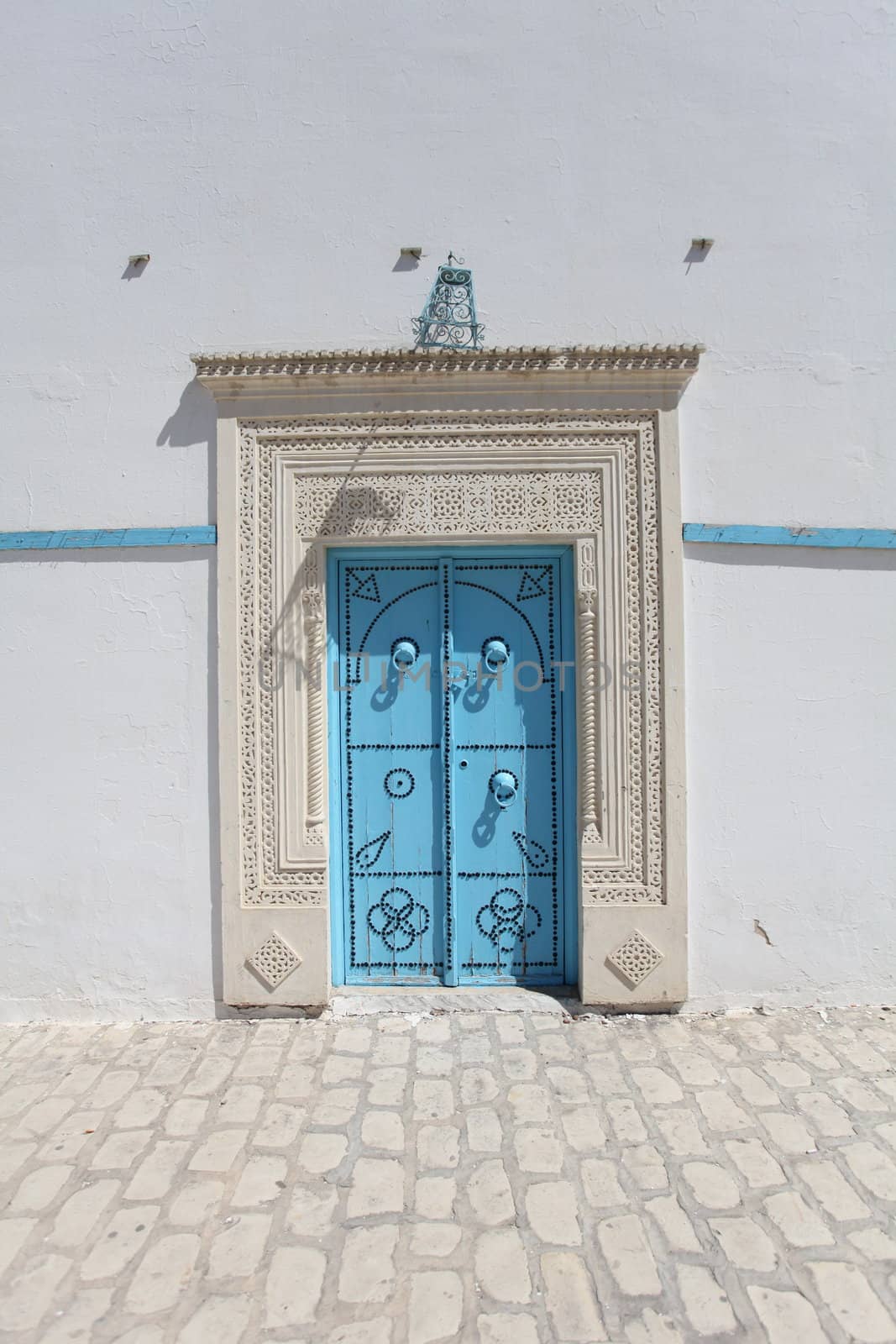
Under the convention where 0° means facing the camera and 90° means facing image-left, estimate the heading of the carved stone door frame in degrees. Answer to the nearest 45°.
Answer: approximately 0°
